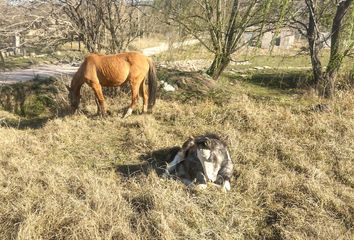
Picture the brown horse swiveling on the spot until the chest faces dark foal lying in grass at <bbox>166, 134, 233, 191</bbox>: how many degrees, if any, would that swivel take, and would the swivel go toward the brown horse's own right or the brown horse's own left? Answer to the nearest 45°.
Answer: approximately 135° to the brown horse's own left

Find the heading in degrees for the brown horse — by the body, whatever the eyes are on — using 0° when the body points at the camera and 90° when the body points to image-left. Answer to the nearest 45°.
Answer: approximately 90°

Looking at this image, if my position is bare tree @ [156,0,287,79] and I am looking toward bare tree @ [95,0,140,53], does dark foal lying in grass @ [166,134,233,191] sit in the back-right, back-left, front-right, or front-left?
back-left

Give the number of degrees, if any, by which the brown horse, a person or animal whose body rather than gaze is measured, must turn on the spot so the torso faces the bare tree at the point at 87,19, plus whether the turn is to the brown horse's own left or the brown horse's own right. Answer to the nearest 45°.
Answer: approximately 90° to the brown horse's own right

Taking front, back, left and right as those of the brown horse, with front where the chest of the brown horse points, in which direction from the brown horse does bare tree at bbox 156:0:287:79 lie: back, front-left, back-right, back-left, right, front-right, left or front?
back-right

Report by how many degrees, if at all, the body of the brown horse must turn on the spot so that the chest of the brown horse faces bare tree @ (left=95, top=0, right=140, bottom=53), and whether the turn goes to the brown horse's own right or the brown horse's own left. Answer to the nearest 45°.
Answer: approximately 90° to the brown horse's own right

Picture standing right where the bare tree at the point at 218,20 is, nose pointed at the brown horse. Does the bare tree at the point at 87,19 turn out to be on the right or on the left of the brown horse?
right

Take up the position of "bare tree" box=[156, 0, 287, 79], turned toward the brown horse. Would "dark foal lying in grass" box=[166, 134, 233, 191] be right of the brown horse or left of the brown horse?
left
